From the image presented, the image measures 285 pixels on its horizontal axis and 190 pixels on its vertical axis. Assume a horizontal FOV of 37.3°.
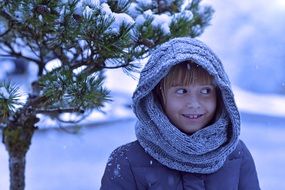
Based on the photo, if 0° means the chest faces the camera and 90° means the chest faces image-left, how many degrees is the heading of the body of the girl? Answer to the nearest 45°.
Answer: approximately 0°
